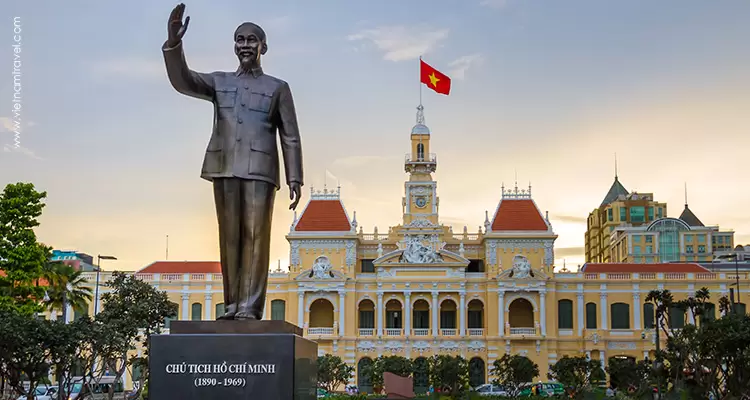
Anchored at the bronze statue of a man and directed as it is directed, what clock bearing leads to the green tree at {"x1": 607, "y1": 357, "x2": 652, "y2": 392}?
The green tree is roughly at 7 o'clock from the bronze statue of a man.

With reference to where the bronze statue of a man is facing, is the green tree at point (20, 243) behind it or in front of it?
behind

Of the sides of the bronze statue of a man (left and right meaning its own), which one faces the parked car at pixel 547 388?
back

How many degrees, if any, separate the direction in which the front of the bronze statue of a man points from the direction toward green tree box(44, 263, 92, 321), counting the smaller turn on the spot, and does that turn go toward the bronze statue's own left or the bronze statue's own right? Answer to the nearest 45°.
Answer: approximately 180°

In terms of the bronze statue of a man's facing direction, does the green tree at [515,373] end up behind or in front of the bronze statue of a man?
behind

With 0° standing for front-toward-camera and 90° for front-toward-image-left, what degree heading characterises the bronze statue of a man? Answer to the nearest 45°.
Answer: approximately 0°

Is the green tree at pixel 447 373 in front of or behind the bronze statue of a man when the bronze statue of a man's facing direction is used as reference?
behind
